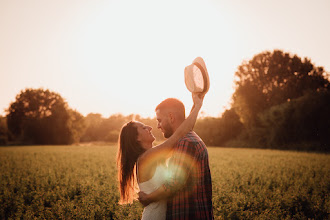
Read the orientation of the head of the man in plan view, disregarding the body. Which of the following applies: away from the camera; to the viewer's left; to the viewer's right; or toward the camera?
to the viewer's left

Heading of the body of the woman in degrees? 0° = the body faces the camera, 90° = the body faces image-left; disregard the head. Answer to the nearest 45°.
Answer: approximately 270°

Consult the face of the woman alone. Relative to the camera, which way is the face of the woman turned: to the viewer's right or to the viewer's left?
to the viewer's right
